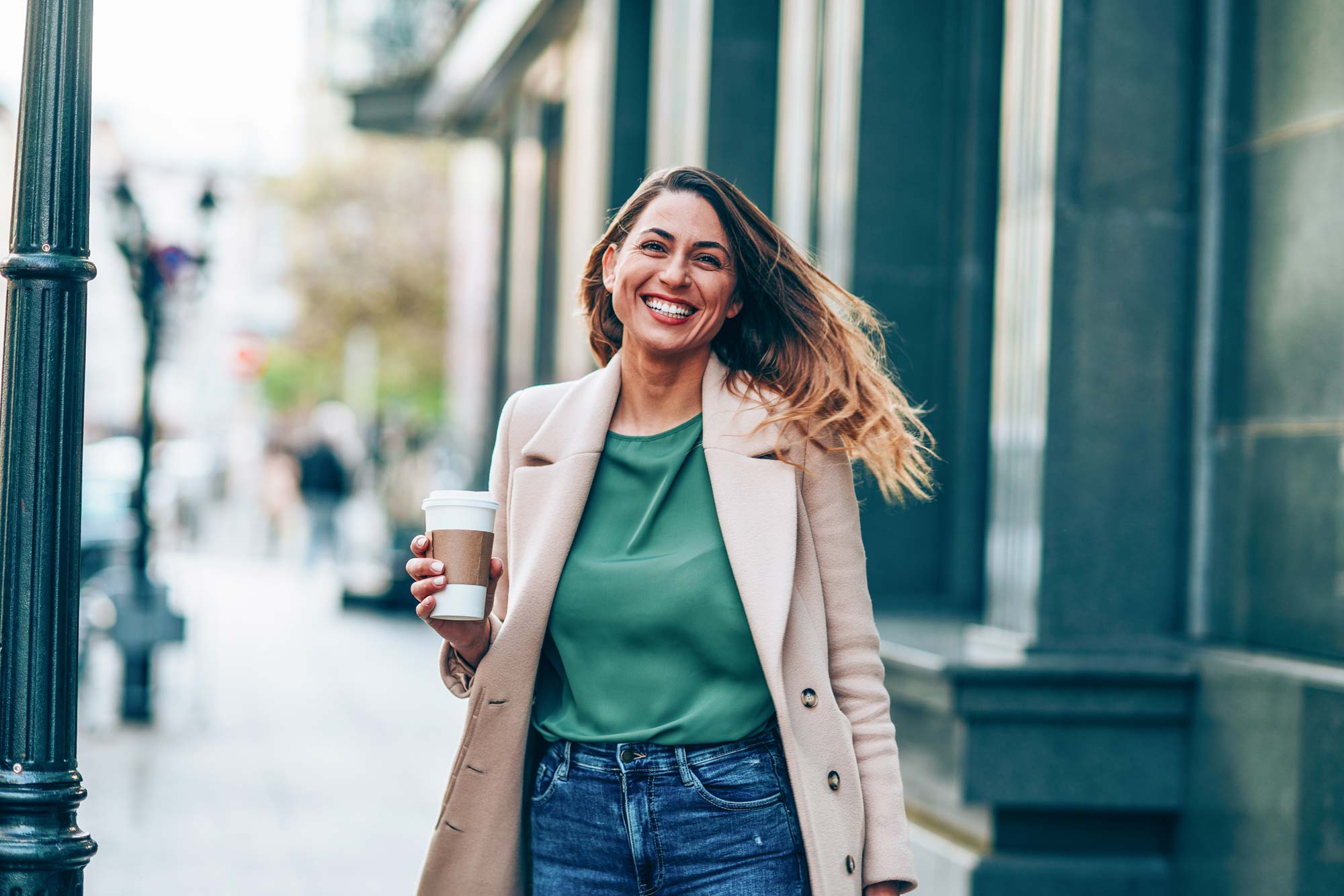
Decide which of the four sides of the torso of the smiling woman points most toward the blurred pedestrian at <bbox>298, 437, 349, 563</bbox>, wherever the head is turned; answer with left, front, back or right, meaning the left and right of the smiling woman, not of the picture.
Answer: back

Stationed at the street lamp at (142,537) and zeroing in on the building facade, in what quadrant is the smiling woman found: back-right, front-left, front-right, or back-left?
front-right

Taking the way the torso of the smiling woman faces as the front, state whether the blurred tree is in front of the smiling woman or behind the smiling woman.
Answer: behind

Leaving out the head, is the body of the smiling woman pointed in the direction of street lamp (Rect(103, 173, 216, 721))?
no

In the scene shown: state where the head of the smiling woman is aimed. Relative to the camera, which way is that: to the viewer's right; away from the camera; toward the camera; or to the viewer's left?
toward the camera

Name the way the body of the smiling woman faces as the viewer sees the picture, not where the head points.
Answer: toward the camera

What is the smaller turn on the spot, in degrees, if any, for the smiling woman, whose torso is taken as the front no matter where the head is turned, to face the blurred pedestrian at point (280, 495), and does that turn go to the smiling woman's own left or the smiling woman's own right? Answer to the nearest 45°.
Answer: approximately 180°
